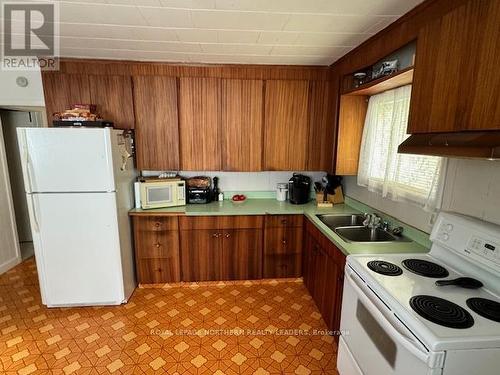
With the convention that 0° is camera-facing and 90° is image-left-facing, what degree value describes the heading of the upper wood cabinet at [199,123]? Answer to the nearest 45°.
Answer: approximately 0°

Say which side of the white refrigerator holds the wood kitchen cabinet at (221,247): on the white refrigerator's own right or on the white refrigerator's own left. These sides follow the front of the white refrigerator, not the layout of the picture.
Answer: on the white refrigerator's own left

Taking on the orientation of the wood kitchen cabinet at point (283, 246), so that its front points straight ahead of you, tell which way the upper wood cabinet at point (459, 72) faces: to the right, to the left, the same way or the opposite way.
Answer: to the right

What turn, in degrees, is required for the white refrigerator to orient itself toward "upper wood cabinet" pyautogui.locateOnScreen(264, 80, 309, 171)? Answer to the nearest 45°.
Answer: approximately 90° to its left

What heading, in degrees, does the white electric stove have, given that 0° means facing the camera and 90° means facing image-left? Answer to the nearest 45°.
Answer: approximately 45°

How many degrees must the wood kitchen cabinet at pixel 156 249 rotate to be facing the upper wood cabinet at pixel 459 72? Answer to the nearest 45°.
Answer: approximately 45° to its left

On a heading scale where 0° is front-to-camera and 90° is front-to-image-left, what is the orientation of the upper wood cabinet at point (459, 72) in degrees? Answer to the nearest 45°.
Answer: approximately 45°

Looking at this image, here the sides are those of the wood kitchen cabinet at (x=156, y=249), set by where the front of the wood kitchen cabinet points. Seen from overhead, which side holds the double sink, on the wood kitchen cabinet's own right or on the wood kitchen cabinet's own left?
on the wood kitchen cabinet's own left
